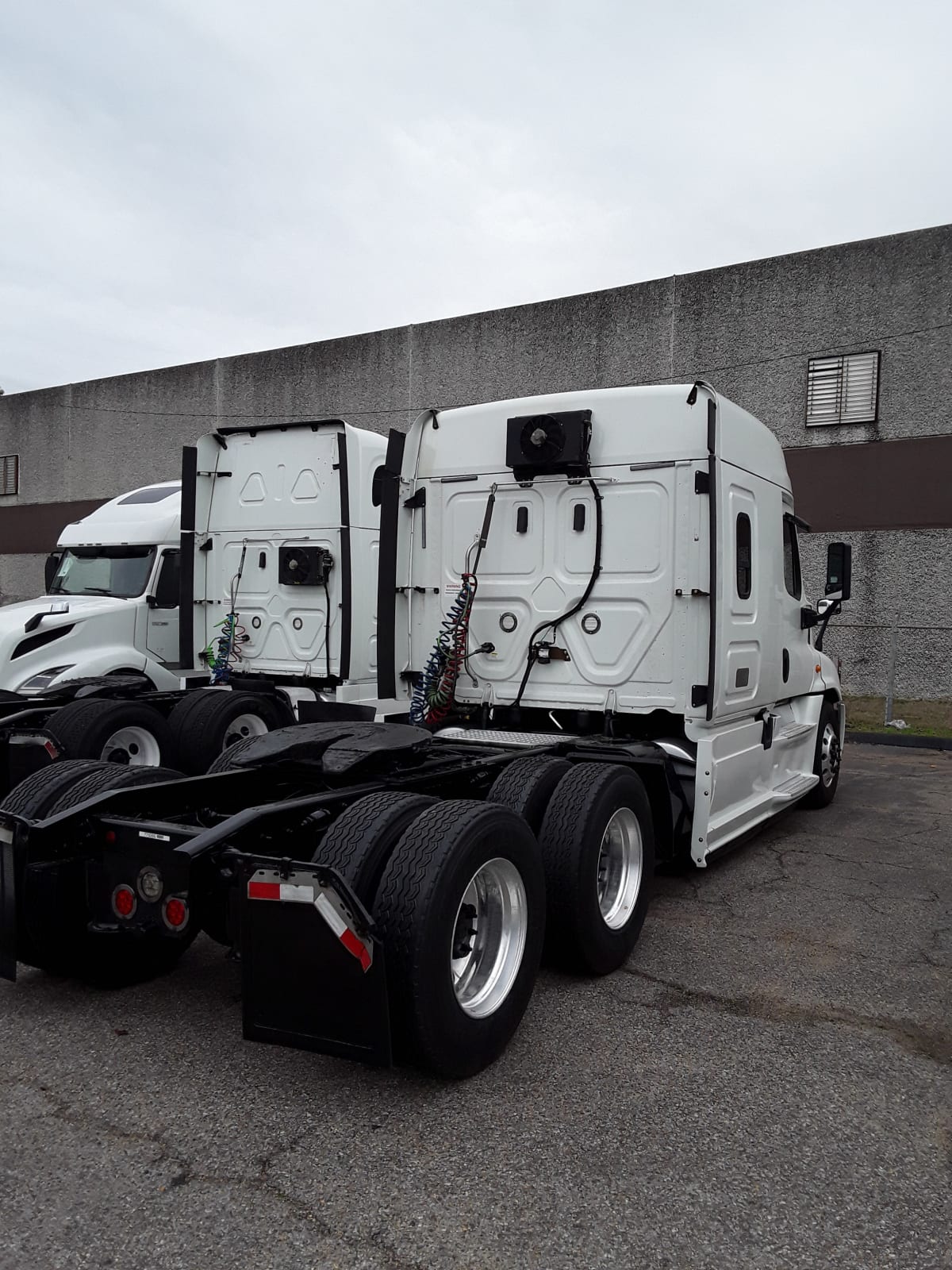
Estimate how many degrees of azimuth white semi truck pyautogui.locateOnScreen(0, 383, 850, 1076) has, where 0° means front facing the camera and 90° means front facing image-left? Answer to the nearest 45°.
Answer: approximately 225°

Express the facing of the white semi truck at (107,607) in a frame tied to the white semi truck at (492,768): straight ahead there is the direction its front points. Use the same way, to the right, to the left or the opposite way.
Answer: the opposite way

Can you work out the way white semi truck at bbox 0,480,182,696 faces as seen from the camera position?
facing the viewer and to the left of the viewer

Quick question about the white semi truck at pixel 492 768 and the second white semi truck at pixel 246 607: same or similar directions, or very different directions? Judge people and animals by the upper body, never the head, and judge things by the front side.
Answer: same or similar directions

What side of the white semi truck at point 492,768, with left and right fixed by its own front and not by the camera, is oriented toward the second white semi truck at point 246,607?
left

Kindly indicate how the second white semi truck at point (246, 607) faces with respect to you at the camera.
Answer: facing away from the viewer and to the right of the viewer

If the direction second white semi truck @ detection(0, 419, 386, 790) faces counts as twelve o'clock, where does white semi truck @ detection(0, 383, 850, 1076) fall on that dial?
The white semi truck is roughly at 4 o'clock from the second white semi truck.

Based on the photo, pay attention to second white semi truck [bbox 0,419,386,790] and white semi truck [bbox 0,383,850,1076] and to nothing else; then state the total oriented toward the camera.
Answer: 0

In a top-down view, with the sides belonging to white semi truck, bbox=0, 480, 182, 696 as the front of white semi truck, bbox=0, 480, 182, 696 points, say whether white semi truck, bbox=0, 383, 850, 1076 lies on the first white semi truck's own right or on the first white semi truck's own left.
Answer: on the first white semi truck's own left

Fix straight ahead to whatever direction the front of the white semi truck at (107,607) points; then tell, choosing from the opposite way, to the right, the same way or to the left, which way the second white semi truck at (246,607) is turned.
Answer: the opposite way
